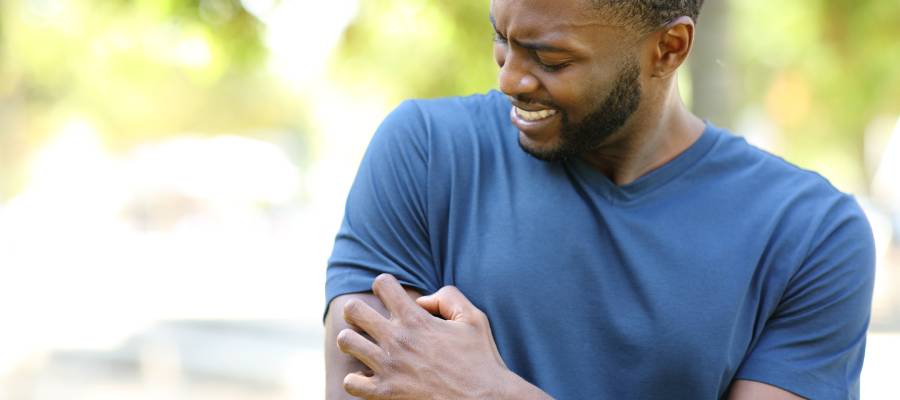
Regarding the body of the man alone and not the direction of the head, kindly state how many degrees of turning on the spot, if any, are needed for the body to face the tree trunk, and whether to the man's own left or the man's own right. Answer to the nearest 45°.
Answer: approximately 180°

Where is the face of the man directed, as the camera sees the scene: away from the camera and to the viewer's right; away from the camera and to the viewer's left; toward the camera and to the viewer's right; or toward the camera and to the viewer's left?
toward the camera and to the viewer's left

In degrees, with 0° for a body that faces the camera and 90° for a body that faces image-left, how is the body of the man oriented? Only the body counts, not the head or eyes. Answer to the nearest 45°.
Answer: approximately 0°
